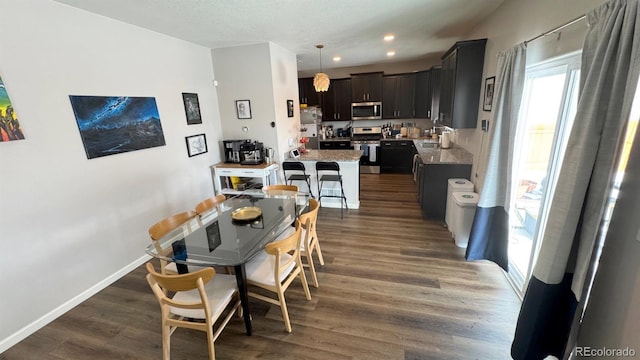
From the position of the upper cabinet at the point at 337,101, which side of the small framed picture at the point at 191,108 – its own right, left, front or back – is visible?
left

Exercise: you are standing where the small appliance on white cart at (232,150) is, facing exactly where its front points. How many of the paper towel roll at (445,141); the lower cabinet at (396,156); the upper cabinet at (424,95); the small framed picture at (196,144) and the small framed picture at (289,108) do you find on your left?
4

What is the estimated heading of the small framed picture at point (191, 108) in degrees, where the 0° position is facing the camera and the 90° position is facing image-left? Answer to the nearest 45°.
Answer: approximately 315°

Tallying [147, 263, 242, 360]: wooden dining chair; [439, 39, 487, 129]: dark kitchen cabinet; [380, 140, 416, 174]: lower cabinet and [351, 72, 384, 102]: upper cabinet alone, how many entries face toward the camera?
2

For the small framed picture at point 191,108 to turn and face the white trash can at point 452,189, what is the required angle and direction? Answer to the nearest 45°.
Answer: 0° — it already faces it

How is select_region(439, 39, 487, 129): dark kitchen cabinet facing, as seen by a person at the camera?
facing to the left of the viewer

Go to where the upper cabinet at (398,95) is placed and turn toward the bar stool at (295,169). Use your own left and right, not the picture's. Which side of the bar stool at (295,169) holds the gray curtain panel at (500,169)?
left

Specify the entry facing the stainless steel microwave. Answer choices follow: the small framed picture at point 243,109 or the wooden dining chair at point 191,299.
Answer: the wooden dining chair
